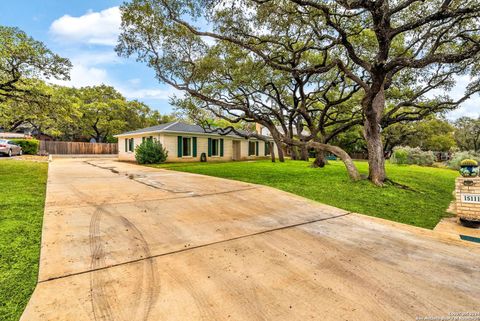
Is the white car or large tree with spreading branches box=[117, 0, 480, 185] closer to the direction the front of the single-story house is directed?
the large tree with spreading branches

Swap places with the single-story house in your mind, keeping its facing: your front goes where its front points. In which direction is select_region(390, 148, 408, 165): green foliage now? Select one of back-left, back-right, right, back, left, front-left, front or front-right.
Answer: front-left

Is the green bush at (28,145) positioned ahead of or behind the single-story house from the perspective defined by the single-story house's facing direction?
behind

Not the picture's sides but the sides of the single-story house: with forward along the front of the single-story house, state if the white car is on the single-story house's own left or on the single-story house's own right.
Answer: on the single-story house's own right

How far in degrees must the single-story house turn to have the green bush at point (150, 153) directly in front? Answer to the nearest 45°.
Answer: approximately 90° to its right

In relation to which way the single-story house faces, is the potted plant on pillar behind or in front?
in front

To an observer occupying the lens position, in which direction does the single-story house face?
facing the viewer and to the right of the viewer

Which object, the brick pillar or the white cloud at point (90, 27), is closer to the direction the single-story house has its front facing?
the brick pillar

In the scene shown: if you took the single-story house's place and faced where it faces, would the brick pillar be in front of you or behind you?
in front

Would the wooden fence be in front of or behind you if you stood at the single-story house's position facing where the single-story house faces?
behind
